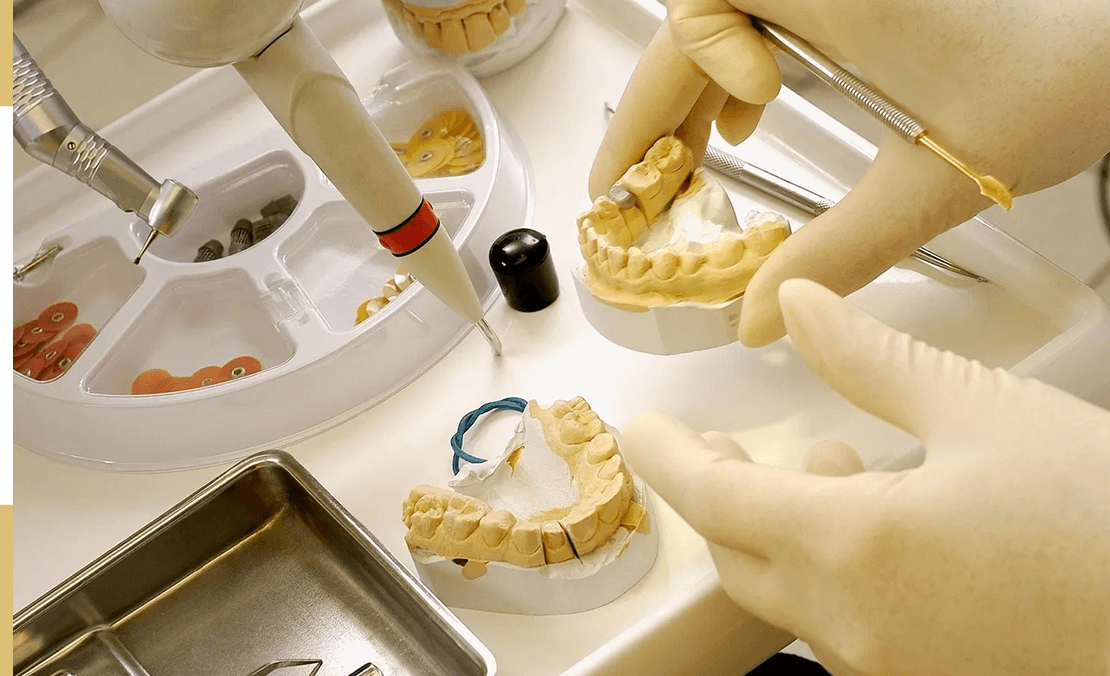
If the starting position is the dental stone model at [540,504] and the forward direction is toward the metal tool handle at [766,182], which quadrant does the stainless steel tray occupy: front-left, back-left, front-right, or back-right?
back-left

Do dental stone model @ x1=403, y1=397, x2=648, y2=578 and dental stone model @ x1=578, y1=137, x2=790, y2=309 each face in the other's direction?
no

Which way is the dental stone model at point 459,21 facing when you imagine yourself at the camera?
facing the viewer

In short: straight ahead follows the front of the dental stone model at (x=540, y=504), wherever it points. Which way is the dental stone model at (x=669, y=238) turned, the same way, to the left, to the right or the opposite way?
to the right

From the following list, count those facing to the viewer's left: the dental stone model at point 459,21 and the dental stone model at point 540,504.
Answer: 0

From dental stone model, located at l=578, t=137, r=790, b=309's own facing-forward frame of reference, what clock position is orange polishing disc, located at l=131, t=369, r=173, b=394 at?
The orange polishing disc is roughly at 2 o'clock from the dental stone model.

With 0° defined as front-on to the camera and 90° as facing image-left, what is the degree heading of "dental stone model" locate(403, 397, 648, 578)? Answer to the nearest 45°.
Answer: approximately 315°

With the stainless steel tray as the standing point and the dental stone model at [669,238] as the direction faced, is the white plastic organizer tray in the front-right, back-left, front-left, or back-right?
front-left

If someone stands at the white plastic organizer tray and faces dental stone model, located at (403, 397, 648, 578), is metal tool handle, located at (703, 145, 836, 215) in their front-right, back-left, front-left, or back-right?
front-left
